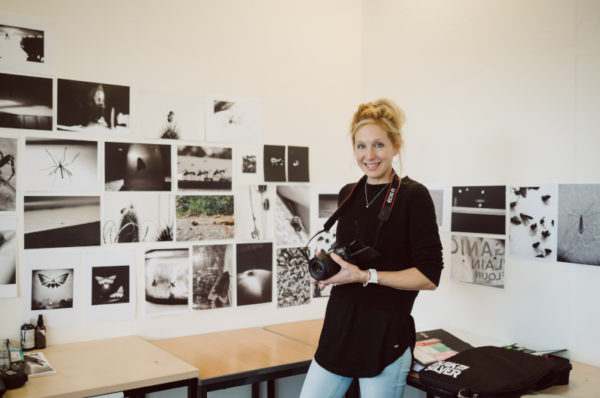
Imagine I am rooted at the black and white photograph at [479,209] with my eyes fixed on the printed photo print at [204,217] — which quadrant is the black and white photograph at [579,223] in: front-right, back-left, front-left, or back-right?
back-left

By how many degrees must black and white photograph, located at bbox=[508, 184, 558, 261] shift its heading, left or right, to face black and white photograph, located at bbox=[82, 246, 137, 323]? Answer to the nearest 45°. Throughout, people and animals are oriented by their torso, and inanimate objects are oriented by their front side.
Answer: approximately 45° to its right

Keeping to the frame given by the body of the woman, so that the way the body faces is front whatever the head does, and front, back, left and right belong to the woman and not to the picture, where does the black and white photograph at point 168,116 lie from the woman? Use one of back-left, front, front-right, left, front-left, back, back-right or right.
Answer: right

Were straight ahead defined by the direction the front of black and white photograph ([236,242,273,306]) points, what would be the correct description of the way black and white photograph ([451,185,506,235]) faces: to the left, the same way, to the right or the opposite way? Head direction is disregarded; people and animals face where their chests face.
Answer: to the right

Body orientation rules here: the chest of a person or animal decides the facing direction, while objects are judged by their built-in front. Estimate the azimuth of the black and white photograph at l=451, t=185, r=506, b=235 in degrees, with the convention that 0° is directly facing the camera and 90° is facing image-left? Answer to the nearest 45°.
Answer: approximately 45°

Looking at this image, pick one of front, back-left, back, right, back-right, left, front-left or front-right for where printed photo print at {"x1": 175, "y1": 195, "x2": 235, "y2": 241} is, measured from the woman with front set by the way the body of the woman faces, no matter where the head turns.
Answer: right

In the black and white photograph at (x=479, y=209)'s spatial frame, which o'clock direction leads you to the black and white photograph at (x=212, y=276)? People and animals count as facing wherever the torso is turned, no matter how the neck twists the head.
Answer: the black and white photograph at (x=212, y=276) is roughly at 1 o'clock from the black and white photograph at (x=479, y=209).

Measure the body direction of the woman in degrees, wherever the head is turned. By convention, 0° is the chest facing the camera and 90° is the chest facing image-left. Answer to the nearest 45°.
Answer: approximately 45°

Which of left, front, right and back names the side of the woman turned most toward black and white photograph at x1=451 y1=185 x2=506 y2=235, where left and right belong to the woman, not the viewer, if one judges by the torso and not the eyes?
back

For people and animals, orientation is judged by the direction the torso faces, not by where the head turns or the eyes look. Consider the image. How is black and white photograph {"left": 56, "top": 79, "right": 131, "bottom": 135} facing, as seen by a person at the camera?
facing the viewer and to the right of the viewer

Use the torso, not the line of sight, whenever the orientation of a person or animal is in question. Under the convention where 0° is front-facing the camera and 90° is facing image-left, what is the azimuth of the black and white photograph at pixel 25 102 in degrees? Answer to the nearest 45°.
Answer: approximately 315°

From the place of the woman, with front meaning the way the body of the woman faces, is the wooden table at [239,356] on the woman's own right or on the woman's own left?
on the woman's own right
